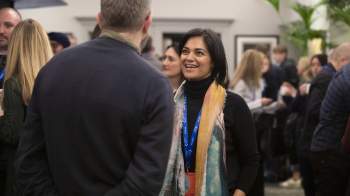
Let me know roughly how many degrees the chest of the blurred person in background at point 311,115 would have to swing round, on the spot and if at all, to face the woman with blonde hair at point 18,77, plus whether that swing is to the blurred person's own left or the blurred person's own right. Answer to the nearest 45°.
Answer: approximately 45° to the blurred person's own left

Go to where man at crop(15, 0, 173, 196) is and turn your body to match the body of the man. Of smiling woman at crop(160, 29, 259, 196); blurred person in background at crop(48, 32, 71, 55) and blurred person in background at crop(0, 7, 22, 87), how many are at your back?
0

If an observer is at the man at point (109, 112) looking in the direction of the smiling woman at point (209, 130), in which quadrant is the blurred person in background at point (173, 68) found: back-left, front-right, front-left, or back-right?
front-left

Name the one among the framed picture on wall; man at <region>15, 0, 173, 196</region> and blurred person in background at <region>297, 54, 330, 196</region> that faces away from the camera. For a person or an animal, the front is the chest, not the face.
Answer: the man

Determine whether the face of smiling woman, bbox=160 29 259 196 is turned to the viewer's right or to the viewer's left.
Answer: to the viewer's left

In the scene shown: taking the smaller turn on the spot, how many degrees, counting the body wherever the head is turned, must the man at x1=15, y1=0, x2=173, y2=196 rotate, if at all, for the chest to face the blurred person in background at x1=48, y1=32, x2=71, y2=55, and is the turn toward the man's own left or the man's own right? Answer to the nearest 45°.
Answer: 0° — they already face them

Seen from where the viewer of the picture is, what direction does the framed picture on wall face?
facing the viewer

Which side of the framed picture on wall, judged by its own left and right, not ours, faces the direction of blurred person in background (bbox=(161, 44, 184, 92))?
front

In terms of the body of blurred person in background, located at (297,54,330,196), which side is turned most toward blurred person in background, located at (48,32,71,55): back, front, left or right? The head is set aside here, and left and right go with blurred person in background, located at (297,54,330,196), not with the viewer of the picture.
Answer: front

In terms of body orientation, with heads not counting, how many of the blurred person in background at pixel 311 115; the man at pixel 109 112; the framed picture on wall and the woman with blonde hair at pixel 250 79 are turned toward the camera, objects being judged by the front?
1

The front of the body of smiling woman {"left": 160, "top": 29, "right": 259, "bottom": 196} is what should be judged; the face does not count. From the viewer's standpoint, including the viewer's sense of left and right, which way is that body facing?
facing the viewer and to the left of the viewer

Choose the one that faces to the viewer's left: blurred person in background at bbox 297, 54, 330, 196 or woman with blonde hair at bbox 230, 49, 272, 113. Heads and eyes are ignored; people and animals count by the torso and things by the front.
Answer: the blurred person in background

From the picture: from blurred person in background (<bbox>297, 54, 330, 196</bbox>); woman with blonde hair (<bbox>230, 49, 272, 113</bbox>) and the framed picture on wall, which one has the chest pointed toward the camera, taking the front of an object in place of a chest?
the framed picture on wall

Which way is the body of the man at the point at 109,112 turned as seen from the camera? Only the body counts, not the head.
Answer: away from the camera

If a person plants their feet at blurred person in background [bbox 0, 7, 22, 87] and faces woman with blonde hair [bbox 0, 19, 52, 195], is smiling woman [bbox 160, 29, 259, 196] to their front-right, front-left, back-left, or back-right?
front-left

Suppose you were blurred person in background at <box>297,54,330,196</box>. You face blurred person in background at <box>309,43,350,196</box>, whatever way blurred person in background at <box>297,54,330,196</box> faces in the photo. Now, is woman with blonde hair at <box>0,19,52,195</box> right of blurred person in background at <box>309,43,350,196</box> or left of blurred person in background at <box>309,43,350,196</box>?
right

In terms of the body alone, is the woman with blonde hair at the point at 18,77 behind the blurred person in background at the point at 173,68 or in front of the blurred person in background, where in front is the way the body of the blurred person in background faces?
in front
